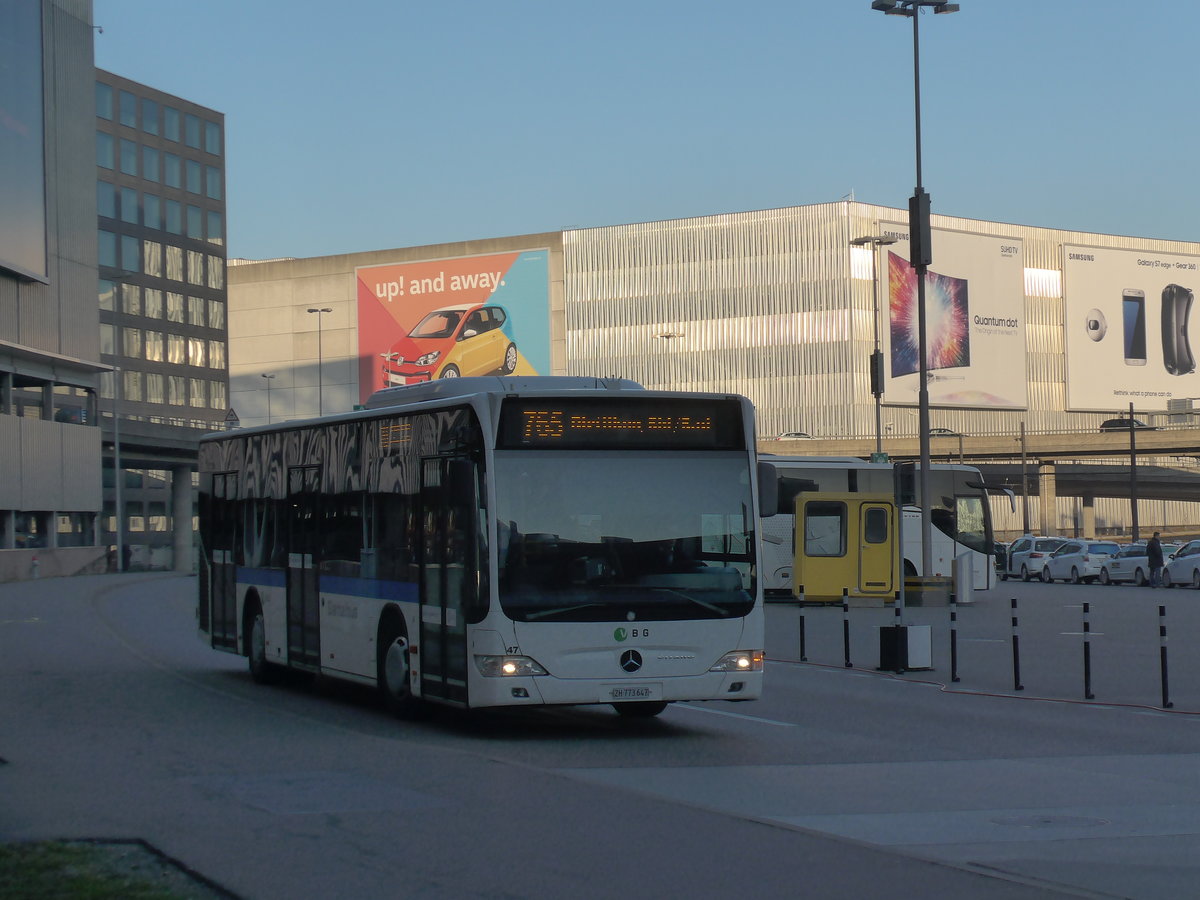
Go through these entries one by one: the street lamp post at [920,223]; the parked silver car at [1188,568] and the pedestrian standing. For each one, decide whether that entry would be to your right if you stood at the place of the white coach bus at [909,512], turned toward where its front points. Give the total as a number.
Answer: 1

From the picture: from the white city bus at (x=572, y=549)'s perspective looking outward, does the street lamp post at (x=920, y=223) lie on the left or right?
on its left

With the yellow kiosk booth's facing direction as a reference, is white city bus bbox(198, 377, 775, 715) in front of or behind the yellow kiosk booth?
in front

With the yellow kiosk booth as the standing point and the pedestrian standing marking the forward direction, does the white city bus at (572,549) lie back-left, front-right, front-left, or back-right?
back-right

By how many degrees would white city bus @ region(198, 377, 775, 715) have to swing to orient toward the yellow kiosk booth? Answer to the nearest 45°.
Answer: approximately 135° to its left

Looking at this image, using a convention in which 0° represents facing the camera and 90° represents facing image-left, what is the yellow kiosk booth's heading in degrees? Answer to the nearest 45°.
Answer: approximately 0°

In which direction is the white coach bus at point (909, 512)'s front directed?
to the viewer's right

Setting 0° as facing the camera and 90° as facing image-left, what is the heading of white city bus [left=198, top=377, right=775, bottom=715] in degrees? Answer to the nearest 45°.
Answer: approximately 315°

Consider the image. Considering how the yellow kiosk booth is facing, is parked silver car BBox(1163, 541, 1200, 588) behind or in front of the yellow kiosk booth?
behind

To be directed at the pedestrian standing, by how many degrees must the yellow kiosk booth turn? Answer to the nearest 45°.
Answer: approximately 135° to its left

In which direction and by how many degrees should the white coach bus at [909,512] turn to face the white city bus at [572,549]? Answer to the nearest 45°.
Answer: approximately 90° to its right

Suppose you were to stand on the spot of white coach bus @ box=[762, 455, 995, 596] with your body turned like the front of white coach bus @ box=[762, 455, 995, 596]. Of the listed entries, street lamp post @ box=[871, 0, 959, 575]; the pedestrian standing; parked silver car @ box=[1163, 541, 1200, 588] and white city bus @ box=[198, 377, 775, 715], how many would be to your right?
2

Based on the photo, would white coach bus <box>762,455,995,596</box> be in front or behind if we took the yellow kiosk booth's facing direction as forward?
behind

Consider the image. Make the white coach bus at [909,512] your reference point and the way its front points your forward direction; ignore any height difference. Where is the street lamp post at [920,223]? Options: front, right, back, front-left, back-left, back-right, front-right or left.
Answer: right
